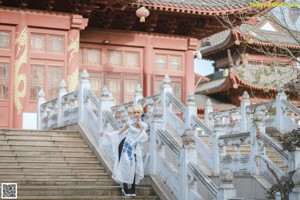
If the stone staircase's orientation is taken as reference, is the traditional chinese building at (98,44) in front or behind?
behind

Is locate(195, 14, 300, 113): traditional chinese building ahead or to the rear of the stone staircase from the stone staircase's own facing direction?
to the rear

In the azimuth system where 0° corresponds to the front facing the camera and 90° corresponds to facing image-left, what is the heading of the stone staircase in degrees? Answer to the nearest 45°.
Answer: approximately 0°

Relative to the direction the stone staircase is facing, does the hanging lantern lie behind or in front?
behind
